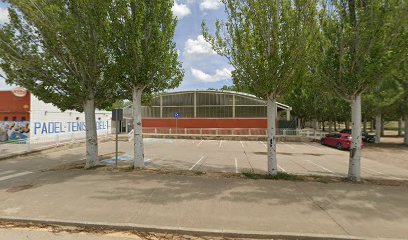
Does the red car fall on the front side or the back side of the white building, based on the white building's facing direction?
on the front side

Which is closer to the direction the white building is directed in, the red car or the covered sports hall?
the red car

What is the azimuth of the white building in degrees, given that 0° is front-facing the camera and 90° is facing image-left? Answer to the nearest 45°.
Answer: approximately 315°

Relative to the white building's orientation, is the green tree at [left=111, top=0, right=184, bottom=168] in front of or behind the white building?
in front

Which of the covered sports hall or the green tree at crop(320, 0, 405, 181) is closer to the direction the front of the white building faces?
the green tree

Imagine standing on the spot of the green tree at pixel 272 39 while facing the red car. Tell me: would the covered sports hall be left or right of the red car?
left

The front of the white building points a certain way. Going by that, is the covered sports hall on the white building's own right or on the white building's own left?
on the white building's own left
